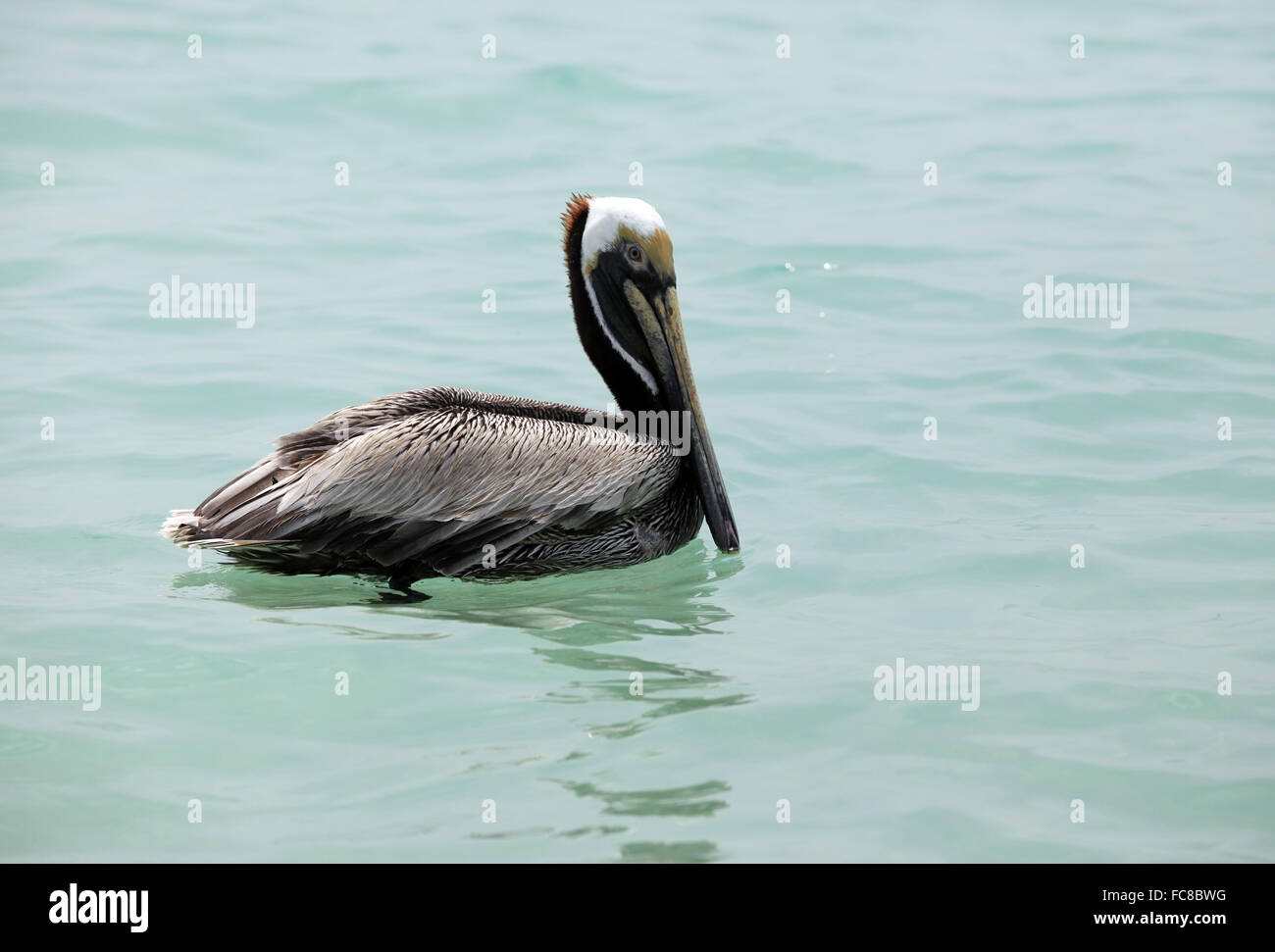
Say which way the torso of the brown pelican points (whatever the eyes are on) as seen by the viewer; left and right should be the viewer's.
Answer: facing to the right of the viewer
